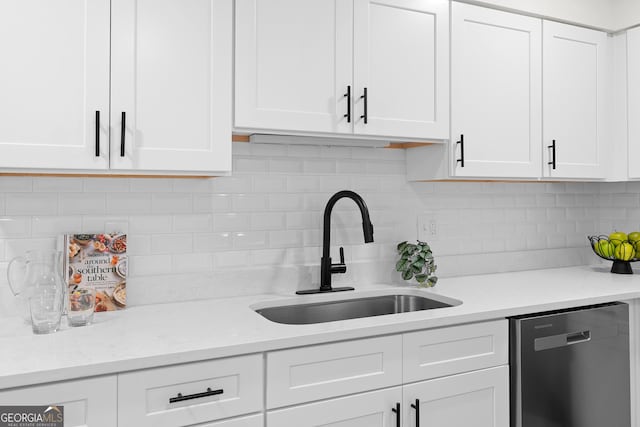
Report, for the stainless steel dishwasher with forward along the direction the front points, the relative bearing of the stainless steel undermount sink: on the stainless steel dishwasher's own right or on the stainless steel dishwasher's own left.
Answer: on the stainless steel dishwasher's own right

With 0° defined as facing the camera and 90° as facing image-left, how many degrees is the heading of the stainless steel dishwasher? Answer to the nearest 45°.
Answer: approximately 315°

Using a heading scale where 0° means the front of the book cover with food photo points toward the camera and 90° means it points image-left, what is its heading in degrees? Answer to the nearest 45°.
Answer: approximately 0°

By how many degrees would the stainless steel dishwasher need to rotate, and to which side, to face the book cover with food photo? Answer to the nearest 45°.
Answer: approximately 90° to its right

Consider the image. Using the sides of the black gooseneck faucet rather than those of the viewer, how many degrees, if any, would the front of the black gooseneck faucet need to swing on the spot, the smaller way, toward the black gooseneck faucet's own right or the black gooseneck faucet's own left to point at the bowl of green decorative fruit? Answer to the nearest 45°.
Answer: approximately 45° to the black gooseneck faucet's own left
